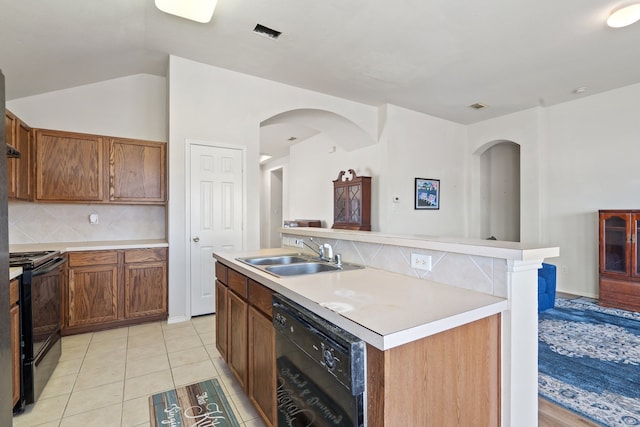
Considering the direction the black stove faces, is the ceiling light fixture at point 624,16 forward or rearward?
forward

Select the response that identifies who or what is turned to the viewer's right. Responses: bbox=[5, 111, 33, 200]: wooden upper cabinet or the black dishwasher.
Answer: the wooden upper cabinet

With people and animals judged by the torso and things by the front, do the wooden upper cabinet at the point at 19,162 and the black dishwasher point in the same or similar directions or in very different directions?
very different directions

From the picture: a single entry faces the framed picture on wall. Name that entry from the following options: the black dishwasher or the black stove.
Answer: the black stove

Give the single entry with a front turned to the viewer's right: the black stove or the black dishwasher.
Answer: the black stove

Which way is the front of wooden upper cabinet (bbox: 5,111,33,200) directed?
to the viewer's right

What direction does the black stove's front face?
to the viewer's right

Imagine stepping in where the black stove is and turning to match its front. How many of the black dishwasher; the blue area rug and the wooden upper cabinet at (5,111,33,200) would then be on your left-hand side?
1

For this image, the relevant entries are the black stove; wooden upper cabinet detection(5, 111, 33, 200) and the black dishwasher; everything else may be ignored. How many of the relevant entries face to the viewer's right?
2
